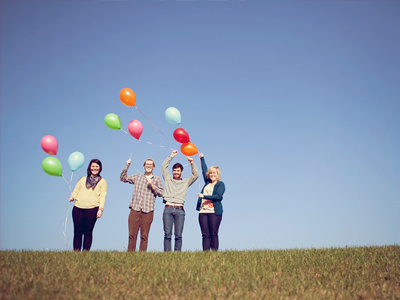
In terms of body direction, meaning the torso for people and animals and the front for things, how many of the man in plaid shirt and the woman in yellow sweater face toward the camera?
2

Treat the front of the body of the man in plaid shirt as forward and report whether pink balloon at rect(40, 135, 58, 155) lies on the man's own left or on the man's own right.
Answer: on the man's own right

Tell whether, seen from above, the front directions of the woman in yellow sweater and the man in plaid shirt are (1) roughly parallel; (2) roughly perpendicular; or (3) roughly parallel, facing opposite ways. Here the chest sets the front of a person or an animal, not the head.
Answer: roughly parallel

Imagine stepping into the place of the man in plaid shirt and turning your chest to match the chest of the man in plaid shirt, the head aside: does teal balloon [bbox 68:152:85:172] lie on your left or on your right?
on your right

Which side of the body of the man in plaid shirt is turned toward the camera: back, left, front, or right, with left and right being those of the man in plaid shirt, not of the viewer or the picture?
front

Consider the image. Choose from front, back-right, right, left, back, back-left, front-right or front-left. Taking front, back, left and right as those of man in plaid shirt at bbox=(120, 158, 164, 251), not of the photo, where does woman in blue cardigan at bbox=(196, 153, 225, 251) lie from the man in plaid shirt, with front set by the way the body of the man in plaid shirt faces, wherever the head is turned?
left

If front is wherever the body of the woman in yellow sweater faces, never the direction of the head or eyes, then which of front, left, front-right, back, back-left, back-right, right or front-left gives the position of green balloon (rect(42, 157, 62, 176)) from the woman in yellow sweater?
back-right

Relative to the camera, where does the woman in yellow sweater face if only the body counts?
toward the camera
